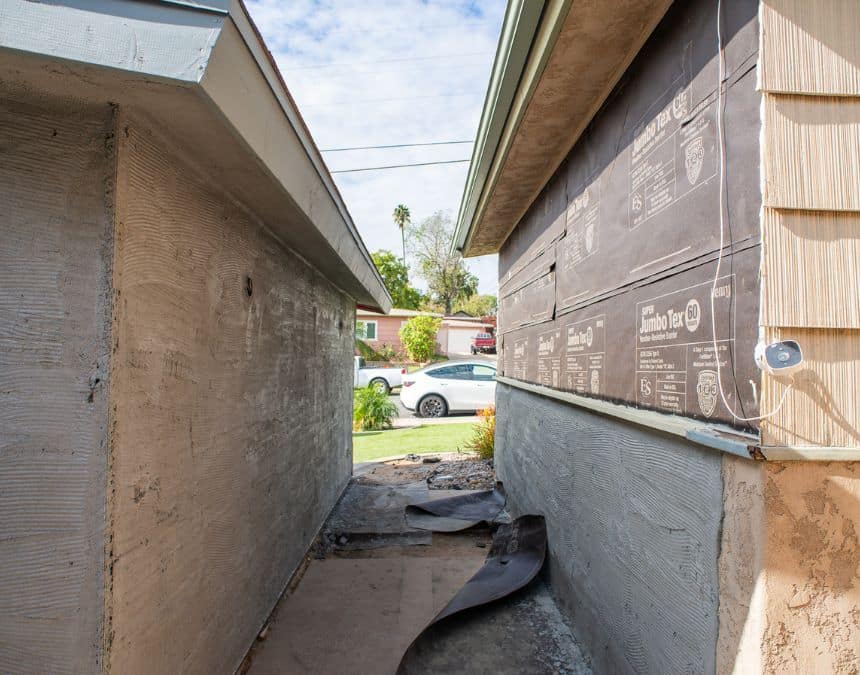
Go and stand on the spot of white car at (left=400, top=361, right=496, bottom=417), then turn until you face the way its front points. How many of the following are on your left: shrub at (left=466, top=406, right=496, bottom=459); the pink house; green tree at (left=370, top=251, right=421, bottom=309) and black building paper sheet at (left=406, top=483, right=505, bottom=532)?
2

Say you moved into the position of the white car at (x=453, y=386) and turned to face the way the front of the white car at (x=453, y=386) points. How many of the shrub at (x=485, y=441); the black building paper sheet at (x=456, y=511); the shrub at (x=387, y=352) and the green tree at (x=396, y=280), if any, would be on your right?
2

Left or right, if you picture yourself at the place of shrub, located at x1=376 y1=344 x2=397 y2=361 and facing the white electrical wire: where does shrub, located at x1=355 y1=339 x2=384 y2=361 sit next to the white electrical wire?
right
